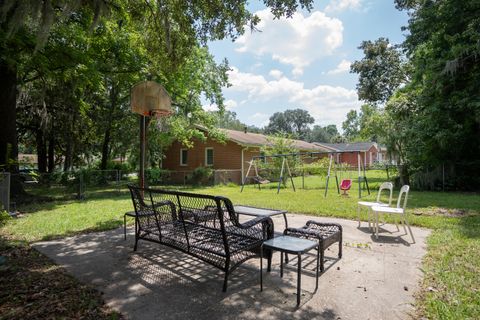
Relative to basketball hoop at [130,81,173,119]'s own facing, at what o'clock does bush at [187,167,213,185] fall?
The bush is roughly at 8 o'clock from the basketball hoop.

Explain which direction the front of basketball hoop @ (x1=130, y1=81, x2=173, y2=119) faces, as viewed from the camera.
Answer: facing the viewer and to the right of the viewer

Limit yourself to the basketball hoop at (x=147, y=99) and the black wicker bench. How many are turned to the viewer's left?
0

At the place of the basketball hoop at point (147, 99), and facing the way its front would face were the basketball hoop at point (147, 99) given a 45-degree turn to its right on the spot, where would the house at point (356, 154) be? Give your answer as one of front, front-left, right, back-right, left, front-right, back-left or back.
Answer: back-left

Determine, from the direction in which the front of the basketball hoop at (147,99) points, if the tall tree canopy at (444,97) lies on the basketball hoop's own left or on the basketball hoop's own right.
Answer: on the basketball hoop's own left
